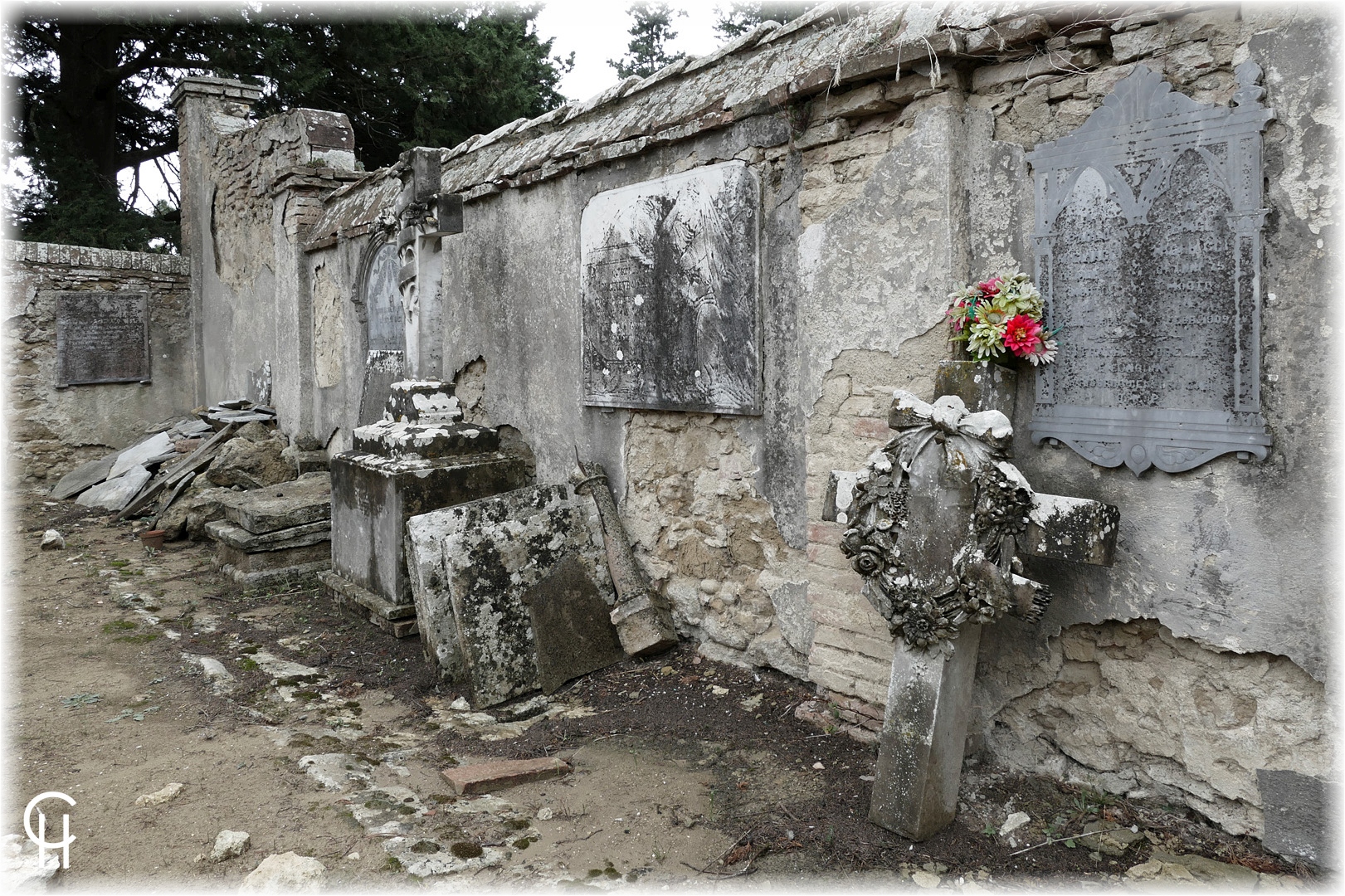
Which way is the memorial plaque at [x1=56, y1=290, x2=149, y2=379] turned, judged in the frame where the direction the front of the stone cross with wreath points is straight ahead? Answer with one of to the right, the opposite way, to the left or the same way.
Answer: to the left

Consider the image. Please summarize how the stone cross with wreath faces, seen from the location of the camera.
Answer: facing the viewer and to the left of the viewer

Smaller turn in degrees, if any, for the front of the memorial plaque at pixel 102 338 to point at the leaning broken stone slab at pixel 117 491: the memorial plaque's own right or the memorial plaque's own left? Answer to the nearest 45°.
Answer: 0° — it already faces it

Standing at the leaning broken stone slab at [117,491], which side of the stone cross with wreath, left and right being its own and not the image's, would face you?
right

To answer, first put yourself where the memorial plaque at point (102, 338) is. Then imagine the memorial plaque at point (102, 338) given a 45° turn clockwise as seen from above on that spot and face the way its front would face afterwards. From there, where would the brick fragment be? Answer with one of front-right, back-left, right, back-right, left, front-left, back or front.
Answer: front-left

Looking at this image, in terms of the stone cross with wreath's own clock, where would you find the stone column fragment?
The stone column fragment is roughly at 3 o'clock from the stone cross with wreath.

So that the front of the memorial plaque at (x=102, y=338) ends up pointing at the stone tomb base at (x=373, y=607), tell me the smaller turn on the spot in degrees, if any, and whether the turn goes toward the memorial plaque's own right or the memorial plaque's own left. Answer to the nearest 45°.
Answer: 0° — it already faces it

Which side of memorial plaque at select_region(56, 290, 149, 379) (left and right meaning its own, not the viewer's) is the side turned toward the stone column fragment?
front

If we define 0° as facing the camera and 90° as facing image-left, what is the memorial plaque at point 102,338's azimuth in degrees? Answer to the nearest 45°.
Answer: approximately 0°

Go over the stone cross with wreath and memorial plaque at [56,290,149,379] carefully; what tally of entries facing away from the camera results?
0
